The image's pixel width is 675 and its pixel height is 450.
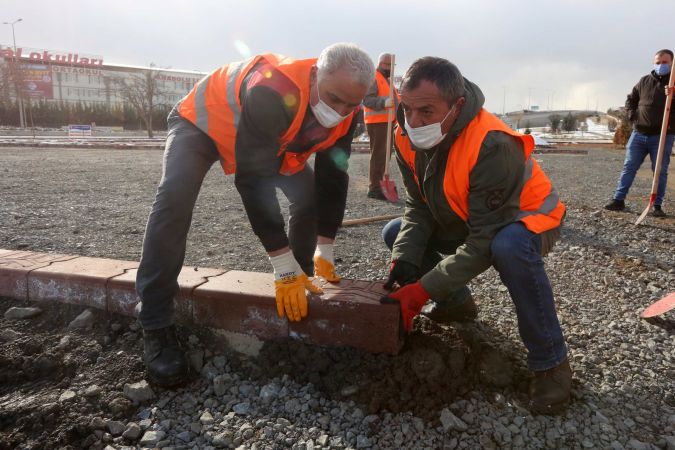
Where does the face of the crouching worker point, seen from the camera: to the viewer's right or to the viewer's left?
to the viewer's left

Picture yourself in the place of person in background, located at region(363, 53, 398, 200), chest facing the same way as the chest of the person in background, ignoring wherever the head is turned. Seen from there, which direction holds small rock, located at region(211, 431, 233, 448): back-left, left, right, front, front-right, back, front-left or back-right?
front-right

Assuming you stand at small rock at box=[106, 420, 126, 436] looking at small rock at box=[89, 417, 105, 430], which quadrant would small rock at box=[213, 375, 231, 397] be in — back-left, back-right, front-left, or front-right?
back-right

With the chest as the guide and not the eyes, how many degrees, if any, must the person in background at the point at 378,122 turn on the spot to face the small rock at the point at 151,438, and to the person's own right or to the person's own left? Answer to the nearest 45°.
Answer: approximately 45° to the person's own right

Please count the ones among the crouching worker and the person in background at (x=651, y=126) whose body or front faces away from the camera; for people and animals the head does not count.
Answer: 0

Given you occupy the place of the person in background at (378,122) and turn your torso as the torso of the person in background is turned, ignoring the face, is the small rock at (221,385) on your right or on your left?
on your right

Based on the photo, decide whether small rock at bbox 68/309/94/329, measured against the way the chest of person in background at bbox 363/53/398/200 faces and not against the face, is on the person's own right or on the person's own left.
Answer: on the person's own right

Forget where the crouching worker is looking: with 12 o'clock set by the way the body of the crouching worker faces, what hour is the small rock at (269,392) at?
The small rock is roughly at 1 o'clock from the crouching worker.

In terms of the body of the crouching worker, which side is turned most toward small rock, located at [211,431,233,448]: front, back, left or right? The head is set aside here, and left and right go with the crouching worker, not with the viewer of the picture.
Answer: front

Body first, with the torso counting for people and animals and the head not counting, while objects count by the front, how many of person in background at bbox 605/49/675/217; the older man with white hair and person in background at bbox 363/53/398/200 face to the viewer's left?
0

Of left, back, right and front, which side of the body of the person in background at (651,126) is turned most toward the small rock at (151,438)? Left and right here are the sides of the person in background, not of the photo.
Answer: front

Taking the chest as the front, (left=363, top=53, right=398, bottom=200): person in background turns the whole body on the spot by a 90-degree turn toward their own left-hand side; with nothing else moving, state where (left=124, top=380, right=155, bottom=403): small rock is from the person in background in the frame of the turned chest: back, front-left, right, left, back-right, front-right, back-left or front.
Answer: back-right

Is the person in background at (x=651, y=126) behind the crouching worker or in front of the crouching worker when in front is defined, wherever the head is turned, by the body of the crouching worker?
behind

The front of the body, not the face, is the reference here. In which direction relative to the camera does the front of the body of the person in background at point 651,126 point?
toward the camera

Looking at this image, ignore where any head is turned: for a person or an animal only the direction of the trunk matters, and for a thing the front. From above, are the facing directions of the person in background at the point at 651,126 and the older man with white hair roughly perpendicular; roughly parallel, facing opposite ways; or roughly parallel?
roughly perpendicular
